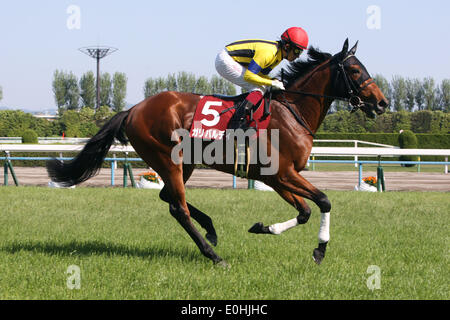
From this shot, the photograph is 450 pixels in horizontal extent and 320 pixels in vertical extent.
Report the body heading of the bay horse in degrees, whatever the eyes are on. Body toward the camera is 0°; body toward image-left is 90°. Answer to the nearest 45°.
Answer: approximately 270°

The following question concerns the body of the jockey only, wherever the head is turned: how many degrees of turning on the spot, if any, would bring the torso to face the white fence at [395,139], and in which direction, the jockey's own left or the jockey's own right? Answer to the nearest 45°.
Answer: approximately 90° to the jockey's own left

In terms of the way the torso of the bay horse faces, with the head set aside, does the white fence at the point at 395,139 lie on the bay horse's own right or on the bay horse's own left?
on the bay horse's own left

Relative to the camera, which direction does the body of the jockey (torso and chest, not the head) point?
to the viewer's right
